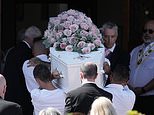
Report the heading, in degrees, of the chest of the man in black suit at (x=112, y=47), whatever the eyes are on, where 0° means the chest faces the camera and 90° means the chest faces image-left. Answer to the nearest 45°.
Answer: approximately 45°

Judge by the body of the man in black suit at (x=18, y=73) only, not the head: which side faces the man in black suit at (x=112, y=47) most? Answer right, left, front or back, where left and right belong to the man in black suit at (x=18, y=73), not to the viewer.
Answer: front

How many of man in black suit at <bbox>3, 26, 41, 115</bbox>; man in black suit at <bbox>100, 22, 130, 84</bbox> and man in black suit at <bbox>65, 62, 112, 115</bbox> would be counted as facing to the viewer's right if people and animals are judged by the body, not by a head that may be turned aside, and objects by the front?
1

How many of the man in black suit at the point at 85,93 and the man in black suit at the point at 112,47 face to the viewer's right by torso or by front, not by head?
0

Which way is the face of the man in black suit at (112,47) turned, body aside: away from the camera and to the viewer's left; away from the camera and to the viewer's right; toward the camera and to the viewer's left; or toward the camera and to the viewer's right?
toward the camera and to the viewer's left

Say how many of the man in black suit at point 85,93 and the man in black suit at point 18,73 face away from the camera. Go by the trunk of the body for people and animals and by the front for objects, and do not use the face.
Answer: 1

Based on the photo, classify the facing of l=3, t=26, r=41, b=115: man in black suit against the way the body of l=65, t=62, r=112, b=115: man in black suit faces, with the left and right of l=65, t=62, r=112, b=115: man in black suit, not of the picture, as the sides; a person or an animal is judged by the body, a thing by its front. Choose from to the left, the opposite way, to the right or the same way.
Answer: to the right

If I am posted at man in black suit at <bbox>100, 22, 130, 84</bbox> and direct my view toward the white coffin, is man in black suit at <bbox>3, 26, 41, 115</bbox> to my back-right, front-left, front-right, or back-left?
front-right

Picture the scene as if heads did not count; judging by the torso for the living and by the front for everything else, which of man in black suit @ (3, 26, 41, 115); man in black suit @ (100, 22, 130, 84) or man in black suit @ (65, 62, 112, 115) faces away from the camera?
man in black suit @ (65, 62, 112, 115)

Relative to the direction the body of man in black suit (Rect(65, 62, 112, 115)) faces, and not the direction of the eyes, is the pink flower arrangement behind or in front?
in front

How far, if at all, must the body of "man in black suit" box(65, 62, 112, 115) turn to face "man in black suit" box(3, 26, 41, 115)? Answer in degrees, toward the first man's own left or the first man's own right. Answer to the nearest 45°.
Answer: approximately 45° to the first man's own left

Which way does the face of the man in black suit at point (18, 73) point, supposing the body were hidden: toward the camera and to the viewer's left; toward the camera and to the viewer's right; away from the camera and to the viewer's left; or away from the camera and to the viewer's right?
away from the camera and to the viewer's right

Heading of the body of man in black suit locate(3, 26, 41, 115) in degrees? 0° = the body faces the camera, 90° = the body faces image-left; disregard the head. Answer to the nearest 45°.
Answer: approximately 270°

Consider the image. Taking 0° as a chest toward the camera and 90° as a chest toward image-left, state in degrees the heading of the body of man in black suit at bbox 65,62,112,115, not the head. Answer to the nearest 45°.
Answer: approximately 180°
